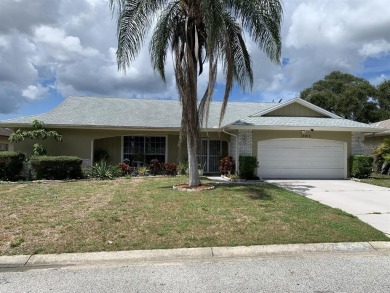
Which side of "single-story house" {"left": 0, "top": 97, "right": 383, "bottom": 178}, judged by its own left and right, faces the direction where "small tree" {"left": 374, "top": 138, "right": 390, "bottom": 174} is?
left

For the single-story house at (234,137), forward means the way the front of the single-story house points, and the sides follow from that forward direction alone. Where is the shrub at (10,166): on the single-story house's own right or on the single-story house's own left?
on the single-story house's own right

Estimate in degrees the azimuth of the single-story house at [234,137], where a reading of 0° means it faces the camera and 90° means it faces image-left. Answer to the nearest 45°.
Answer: approximately 0°

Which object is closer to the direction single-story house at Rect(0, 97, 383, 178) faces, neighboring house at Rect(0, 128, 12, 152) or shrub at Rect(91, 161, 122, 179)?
the shrub

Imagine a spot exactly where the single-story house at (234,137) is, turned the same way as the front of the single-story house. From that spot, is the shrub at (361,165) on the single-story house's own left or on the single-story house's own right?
on the single-story house's own left

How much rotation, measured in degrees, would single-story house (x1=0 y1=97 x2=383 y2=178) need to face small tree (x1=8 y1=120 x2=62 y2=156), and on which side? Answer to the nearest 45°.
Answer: approximately 90° to its right
